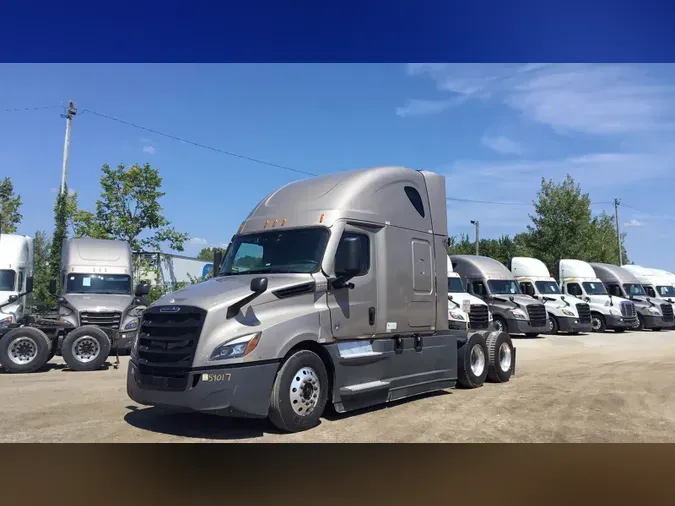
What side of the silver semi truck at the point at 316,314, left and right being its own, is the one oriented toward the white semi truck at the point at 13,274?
right

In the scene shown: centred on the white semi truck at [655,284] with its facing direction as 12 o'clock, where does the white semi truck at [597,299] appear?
the white semi truck at [597,299] is roughly at 2 o'clock from the white semi truck at [655,284].

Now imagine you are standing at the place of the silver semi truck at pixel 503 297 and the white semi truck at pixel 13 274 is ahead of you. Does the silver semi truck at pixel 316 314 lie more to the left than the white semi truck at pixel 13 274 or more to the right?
left

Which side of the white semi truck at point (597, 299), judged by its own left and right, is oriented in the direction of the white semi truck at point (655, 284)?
left

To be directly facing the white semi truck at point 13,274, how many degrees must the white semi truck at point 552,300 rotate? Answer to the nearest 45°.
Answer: approximately 90° to its right

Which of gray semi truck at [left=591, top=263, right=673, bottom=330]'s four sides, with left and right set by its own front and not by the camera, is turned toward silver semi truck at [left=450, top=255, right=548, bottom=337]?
right

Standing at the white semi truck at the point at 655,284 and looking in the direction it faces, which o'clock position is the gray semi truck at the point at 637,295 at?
the gray semi truck at the point at 637,295 is roughly at 2 o'clock from the white semi truck at the point at 655,284.

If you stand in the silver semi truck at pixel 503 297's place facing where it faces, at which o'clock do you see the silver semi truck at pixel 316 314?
the silver semi truck at pixel 316 314 is roughly at 2 o'clock from the silver semi truck at pixel 503 297.

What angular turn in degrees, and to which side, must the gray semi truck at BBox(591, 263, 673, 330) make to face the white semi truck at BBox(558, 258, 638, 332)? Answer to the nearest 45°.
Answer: approximately 90° to its right

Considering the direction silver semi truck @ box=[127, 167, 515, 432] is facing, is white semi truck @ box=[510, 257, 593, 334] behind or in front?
behind

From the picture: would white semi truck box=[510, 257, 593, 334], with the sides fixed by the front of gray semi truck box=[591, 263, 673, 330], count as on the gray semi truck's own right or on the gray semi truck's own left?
on the gray semi truck's own right
